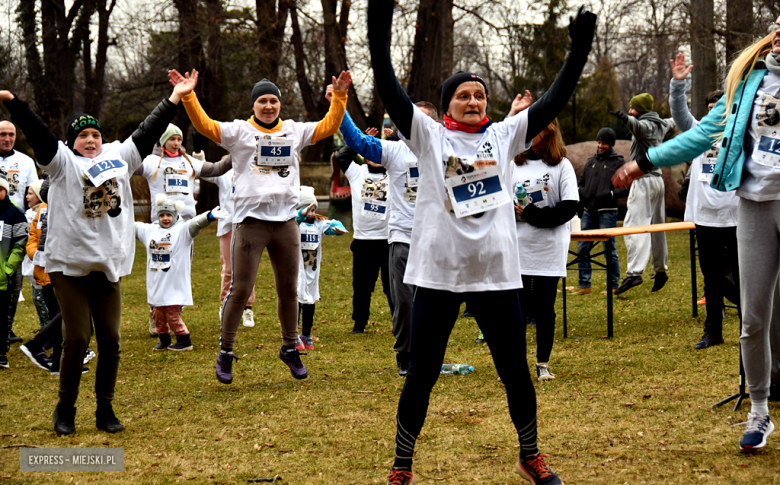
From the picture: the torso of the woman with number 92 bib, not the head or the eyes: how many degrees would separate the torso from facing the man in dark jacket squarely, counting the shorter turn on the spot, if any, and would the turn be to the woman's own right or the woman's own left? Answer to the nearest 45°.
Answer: approximately 180°

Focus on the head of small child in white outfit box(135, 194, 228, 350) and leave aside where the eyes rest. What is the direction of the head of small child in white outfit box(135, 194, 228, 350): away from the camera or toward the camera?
toward the camera

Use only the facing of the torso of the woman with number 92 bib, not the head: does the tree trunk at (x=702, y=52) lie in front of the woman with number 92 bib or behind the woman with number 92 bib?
behind

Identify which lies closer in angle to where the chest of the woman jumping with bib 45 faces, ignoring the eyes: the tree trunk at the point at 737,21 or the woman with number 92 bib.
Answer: the woman with number 92 bib

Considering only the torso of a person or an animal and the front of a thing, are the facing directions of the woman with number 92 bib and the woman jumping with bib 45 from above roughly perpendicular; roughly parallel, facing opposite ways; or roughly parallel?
roughly parallel

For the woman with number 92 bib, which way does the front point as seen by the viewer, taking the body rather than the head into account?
toward the camera

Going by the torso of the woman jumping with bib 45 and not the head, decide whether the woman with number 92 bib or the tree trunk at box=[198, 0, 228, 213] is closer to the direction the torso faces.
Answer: the woman with number 92 bib

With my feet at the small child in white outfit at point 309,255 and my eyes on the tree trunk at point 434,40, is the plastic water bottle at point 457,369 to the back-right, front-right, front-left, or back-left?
back-right

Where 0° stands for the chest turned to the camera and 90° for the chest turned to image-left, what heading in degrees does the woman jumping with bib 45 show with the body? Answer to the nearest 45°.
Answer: approximately 0°

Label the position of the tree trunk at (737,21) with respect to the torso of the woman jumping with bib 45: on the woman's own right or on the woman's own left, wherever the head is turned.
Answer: on the woman's own left

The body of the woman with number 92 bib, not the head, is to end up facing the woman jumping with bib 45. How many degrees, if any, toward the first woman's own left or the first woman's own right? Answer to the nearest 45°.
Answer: approximately 135° to the first woman's own right

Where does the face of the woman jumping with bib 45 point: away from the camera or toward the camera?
toward the camera

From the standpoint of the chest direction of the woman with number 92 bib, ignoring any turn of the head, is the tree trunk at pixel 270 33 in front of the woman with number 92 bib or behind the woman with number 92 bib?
behind

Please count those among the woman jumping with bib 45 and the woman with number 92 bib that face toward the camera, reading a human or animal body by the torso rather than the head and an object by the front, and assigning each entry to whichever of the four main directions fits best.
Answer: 2
